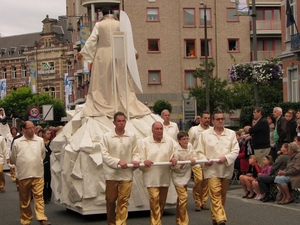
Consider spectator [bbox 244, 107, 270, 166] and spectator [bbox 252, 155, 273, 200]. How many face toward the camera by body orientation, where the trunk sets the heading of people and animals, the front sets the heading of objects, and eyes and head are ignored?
0

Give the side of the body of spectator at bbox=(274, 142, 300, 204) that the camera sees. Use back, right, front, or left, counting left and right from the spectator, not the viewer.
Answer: left

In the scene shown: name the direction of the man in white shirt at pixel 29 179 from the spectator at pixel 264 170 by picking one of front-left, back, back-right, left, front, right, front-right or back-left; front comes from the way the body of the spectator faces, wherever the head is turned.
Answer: front-left

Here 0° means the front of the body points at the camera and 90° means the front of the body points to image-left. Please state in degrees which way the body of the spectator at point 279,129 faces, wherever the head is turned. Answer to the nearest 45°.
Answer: approximately 90°

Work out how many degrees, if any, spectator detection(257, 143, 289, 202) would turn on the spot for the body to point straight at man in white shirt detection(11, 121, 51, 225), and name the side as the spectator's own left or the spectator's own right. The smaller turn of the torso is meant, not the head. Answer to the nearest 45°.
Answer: approximately 45° to the spectator's own left

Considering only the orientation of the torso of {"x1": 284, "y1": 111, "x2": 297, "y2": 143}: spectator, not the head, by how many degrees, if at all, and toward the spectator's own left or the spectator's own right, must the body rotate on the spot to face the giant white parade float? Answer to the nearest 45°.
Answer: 0° — they already face it

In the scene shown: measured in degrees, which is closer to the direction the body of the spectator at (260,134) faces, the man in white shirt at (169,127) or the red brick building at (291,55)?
the man in white shirt

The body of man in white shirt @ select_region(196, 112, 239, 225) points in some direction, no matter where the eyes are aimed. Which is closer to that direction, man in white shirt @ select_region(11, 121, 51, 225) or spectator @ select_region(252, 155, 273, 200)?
the man in white shirt

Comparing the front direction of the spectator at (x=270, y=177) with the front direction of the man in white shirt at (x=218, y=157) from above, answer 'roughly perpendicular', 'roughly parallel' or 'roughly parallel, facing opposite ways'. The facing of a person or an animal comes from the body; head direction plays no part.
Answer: roughly perpendicular

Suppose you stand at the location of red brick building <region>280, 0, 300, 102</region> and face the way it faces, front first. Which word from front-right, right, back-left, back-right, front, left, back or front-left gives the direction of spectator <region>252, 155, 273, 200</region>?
front-left
